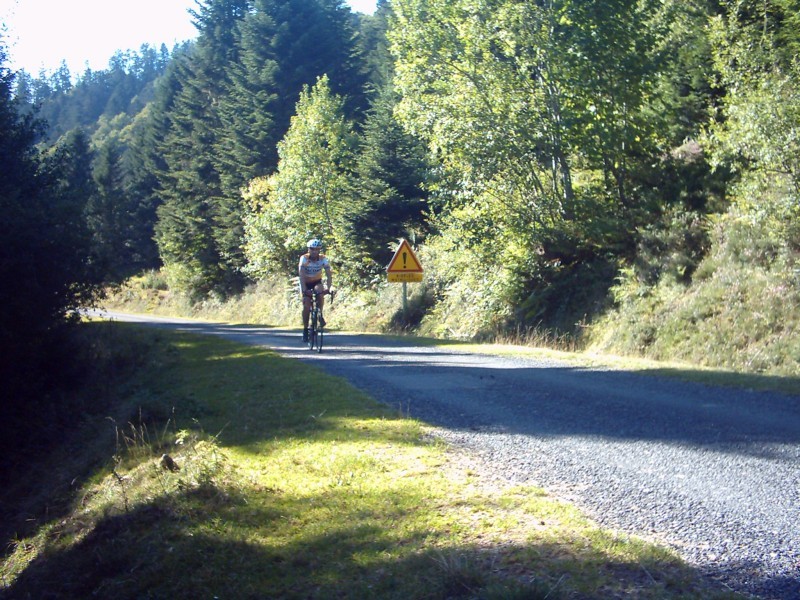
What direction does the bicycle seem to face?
toward the camera

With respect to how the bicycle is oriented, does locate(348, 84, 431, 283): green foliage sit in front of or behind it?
behind

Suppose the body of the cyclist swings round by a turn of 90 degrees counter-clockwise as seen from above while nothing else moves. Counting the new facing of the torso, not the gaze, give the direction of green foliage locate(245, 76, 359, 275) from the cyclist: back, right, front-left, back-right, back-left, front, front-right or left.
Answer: left

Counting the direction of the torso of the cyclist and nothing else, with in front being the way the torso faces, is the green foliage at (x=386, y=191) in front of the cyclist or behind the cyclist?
behind

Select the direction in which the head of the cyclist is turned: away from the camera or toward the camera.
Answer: toward the camera

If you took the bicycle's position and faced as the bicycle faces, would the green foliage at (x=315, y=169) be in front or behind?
behind
